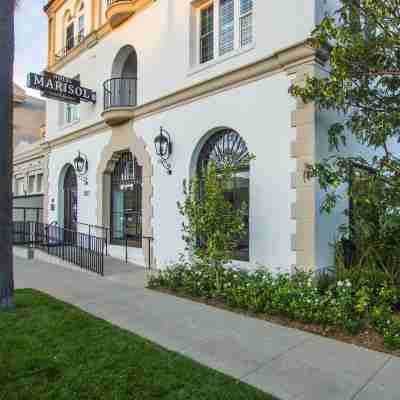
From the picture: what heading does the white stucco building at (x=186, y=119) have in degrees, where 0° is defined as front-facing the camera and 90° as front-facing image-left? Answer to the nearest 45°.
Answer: approximately 45°

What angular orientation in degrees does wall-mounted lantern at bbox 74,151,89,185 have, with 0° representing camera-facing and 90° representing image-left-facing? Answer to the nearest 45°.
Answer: approximately 45°

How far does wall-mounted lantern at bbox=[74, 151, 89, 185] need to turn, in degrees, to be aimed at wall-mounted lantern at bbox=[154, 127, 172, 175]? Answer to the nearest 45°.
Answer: approximately 90° to its left

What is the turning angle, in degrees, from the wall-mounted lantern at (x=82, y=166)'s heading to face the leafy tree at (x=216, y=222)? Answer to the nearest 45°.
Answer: approximately 45° to its left

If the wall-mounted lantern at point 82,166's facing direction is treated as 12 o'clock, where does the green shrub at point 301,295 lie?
The green shrub is roughly at 10 o'clock from the wall-mounted lantern.

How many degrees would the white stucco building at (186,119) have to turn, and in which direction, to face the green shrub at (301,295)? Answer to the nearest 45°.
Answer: approximately 90° to its left
